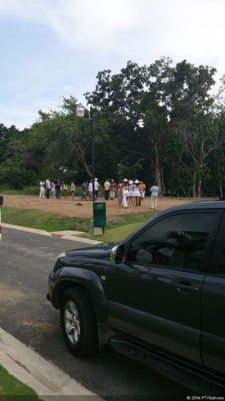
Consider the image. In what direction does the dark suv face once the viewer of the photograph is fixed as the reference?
facing away from the viewer and to the left of the viewer

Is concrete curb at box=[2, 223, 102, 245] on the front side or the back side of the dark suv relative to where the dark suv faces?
on the front side

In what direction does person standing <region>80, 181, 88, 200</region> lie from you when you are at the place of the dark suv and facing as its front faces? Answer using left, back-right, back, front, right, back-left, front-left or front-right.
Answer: front-right
